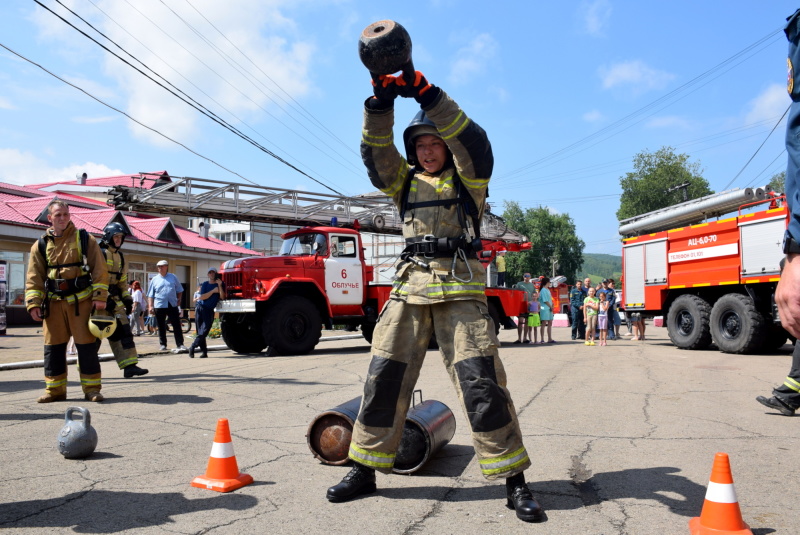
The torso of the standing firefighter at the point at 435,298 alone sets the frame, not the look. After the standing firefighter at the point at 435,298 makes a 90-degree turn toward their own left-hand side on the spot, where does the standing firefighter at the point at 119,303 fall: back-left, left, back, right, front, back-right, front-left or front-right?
back-left

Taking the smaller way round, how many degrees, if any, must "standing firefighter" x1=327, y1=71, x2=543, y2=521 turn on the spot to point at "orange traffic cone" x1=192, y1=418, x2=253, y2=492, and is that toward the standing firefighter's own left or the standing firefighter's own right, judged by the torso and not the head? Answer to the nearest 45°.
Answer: approximately 90° to the standing firefighter's own right

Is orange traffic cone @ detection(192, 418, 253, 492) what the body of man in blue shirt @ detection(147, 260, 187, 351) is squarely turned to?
yes

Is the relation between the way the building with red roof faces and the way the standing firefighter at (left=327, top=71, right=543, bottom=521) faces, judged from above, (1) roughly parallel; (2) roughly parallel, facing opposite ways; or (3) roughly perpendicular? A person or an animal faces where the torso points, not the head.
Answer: roughly perpendicular

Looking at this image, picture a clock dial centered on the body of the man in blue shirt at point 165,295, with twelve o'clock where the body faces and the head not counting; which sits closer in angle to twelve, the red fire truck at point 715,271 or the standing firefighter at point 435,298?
the standing firefighter

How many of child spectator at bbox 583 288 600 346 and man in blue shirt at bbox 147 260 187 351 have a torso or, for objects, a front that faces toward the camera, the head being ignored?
2

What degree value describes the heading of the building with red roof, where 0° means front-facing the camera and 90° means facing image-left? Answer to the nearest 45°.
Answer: approximately 315°

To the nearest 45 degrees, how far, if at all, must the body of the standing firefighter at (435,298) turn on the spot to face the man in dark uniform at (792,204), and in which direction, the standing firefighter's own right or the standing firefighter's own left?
approximately 45° to the standing firefighter's own left
